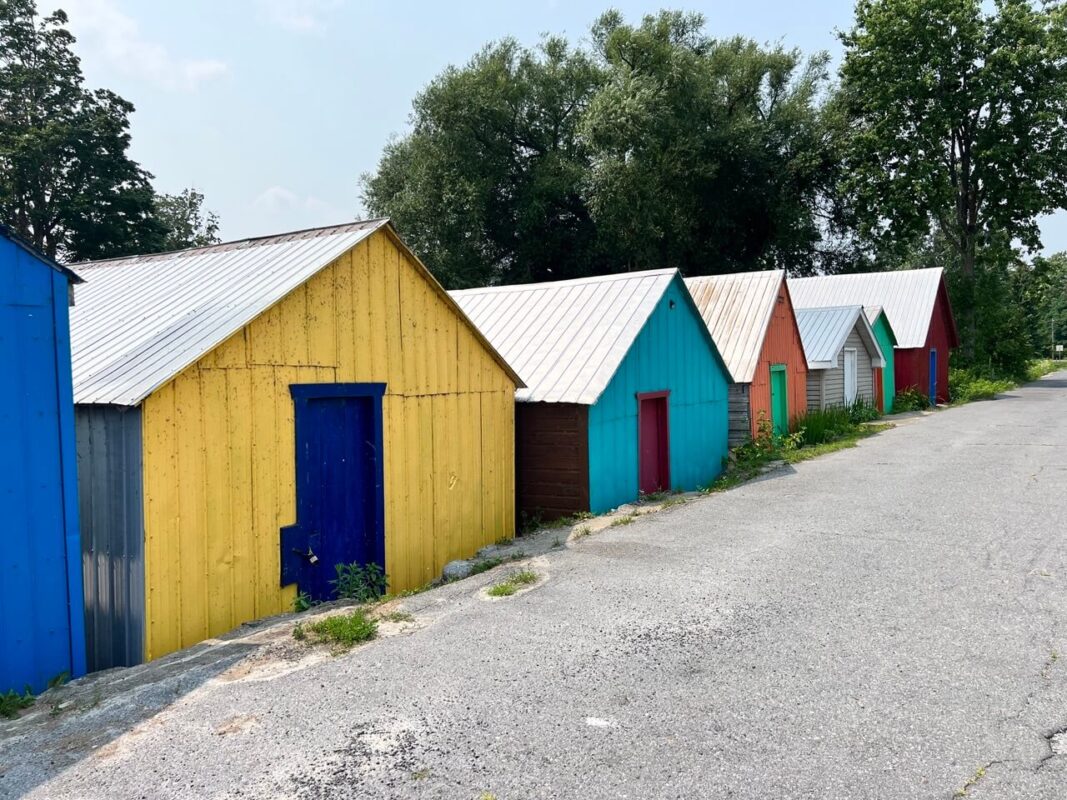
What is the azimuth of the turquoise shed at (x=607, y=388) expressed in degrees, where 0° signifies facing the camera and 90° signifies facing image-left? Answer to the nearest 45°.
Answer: approximately 315°

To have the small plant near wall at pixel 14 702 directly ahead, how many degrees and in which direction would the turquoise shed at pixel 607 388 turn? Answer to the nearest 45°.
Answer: approximately 90° to its right

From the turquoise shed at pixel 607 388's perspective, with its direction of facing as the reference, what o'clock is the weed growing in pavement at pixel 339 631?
The weed growing in pavement is roughly at 2 o'clock from the turquoise shed.

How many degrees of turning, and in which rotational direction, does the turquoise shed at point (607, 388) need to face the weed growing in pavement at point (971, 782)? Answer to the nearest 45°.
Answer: approximately 45° to its right

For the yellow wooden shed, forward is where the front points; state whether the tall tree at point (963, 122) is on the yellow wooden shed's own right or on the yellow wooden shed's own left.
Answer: on the yellow wooden shed's own left

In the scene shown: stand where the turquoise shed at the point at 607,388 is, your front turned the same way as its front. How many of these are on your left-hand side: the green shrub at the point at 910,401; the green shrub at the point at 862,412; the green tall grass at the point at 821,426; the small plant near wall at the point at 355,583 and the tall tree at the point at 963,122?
4

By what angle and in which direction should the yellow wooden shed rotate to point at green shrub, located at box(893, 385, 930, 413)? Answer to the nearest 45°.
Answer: approximately 90° to its left

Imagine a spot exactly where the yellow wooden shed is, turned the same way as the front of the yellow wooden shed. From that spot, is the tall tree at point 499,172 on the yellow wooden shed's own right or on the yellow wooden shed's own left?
on the yellow wooden shed's own left

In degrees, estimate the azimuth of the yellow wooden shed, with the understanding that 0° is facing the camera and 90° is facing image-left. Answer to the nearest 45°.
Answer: approximately 315°

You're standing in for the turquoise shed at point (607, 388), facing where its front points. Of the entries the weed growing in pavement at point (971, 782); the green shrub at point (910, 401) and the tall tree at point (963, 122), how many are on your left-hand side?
2

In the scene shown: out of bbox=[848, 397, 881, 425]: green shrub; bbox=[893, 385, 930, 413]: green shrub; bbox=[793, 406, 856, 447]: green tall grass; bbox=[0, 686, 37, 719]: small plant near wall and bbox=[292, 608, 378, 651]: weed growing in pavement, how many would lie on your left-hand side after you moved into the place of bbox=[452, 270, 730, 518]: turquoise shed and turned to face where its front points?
3

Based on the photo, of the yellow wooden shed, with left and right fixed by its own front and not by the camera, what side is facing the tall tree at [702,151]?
left
